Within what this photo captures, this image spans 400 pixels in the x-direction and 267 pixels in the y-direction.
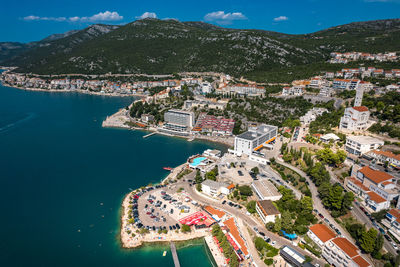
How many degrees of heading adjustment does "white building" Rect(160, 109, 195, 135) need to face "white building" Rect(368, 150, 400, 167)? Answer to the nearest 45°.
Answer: approximately 45° to its left

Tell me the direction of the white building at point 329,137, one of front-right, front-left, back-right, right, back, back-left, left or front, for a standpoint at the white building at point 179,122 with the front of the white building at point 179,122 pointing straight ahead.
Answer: front-left

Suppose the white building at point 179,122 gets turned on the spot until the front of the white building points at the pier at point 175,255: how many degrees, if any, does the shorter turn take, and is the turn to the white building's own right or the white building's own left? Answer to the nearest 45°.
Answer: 0° — it already faces it

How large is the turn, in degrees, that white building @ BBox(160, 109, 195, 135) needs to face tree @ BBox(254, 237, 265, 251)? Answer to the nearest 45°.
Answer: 0° — it already faces it

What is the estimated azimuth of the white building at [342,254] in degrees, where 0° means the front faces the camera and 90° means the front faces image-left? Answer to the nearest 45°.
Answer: approximately 45°

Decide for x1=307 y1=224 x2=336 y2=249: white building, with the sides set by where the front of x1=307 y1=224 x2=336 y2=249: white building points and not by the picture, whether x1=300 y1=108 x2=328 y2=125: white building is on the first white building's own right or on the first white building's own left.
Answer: on the first white building's own right

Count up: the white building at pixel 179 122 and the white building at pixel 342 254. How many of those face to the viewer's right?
0

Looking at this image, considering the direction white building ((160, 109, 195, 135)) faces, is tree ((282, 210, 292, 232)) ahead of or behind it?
ahead

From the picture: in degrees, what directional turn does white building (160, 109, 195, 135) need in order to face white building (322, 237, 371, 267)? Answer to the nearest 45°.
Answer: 0° — it already faces it

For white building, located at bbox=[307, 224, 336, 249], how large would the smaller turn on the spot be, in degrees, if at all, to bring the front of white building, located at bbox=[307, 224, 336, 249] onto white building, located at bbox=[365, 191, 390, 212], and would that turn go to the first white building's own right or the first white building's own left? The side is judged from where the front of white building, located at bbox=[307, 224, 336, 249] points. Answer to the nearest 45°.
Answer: approximately 180°
